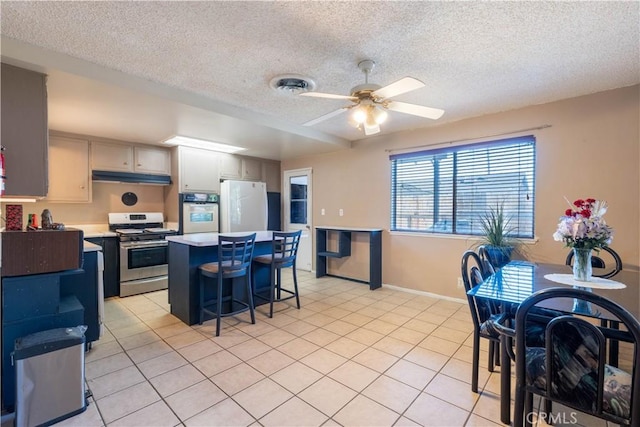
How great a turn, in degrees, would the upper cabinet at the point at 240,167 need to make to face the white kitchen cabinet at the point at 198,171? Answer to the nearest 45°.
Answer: approximately 90° to its right

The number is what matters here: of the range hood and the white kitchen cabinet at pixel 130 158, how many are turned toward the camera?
2

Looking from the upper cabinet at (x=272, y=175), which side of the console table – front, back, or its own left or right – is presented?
right

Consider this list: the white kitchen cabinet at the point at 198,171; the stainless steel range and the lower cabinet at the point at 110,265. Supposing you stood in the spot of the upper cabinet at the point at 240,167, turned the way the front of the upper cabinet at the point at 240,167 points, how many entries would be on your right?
3

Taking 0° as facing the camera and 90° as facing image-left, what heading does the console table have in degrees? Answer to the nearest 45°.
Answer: approximately 45°

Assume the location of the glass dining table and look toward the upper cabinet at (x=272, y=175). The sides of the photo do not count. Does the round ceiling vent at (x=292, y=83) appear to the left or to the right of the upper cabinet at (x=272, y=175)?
left

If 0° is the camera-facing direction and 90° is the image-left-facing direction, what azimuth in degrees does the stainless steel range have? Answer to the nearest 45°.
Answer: approximately 315°
